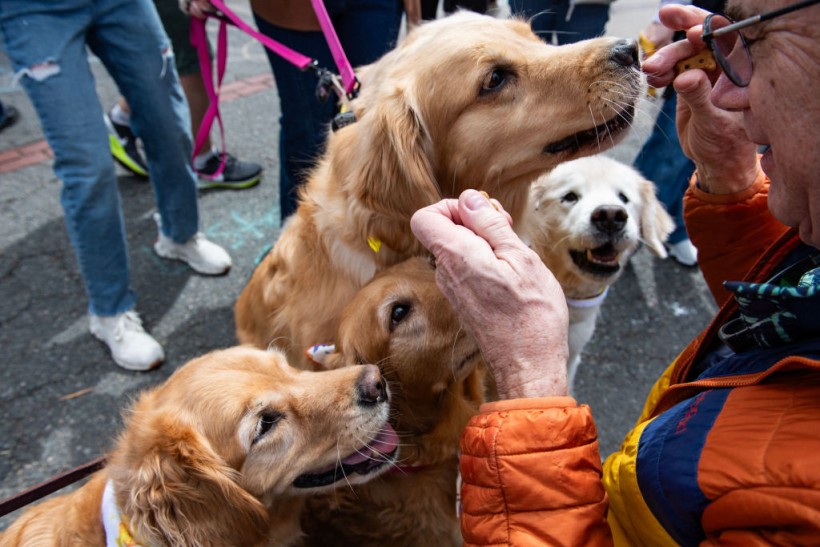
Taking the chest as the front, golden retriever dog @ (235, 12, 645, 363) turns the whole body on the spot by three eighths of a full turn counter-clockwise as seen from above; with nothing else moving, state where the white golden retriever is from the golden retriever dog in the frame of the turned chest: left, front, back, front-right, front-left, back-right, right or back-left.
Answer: right

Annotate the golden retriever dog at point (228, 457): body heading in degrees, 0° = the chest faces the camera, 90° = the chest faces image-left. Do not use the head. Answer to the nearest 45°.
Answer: approximately 270°
